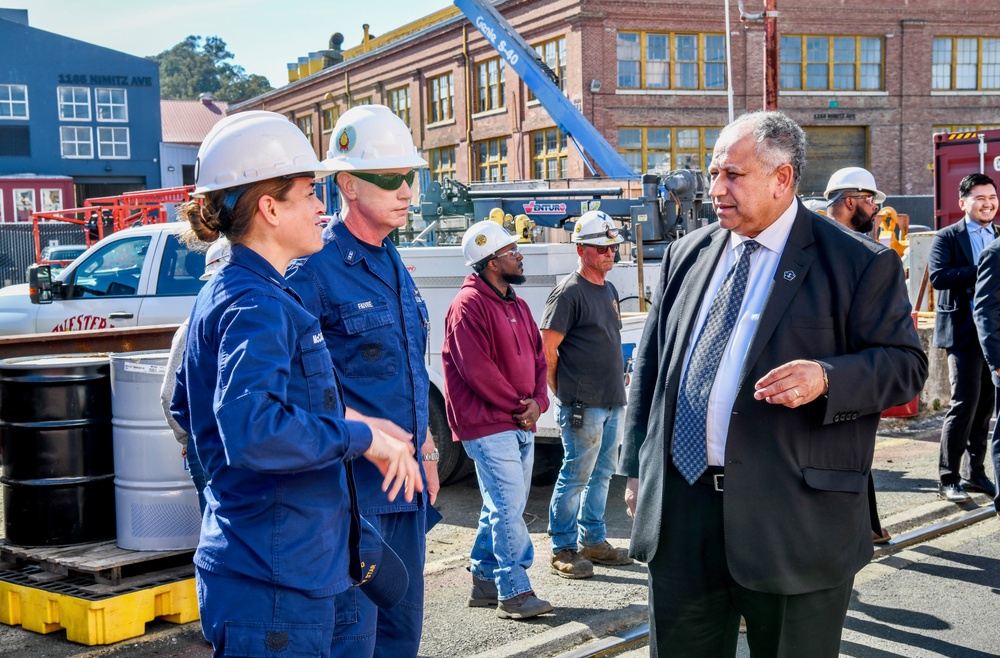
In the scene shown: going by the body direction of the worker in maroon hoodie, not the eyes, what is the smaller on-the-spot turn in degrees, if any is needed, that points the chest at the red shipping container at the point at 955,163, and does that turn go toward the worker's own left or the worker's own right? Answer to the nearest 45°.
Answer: approximately 90° to the worker's own left

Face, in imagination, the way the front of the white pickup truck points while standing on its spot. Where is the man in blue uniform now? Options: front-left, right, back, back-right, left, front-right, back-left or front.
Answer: left

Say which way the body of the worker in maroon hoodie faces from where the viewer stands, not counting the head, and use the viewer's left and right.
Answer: facing the viewer and to the right of the viewer

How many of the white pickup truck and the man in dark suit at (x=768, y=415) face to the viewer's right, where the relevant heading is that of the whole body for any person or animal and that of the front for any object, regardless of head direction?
0

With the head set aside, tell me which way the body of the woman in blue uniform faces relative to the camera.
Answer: to the viewer's right

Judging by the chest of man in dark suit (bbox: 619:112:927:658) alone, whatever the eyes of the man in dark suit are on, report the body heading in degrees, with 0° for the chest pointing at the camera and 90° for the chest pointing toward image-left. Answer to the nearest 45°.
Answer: approximately 45°

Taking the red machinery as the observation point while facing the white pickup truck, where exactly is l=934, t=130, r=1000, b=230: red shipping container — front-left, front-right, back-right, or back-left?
front-left

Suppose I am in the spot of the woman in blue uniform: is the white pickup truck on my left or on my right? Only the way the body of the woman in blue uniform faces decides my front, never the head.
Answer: on my left

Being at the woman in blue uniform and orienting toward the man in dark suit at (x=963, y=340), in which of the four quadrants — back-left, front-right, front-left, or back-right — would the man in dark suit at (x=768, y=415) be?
front-right

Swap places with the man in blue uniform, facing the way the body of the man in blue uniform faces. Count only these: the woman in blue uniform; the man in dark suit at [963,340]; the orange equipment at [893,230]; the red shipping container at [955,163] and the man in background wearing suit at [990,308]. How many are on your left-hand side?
4

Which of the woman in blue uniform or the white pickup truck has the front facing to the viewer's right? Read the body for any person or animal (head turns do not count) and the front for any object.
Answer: the woman in blue uniform

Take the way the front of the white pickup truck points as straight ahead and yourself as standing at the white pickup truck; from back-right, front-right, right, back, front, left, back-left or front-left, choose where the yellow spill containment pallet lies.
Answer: left

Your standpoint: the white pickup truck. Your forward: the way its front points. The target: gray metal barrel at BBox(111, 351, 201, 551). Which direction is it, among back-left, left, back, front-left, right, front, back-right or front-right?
left

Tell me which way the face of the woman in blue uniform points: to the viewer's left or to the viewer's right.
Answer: to the viewer's right

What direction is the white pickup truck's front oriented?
to the viewer's left
